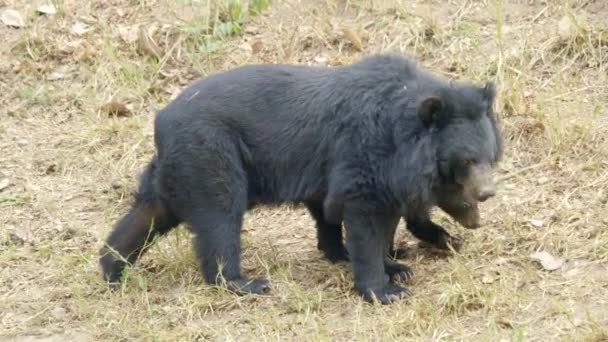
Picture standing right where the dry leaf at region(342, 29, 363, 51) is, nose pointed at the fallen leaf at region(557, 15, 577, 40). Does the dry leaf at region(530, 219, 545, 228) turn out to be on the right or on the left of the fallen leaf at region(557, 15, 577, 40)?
right

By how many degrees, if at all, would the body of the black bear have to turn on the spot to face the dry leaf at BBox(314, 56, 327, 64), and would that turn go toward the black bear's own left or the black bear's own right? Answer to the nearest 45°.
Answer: approximately 90° to the black bear's own left

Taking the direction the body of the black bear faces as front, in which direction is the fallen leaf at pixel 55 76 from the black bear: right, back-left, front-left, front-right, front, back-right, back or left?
back-left

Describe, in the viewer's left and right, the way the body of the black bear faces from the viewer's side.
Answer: facing to the right of the viewer

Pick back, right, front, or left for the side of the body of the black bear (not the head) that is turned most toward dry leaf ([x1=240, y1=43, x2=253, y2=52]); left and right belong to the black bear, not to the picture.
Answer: left

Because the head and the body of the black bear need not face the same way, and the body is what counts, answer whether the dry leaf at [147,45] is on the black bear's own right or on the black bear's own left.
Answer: on the black bear's own left

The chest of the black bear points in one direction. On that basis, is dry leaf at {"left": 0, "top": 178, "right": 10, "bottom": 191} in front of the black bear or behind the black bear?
behind

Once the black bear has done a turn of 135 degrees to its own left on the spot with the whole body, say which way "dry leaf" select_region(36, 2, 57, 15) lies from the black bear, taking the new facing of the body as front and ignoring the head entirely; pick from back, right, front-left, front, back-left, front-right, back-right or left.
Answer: front

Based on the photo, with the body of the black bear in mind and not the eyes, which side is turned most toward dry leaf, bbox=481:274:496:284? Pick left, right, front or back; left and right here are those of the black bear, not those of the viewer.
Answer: front

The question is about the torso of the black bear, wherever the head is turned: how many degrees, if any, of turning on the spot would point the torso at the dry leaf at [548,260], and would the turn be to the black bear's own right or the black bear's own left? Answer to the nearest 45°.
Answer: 0° — it already faces it

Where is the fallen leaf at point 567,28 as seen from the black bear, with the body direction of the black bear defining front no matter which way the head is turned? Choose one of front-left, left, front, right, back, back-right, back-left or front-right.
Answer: front-left
